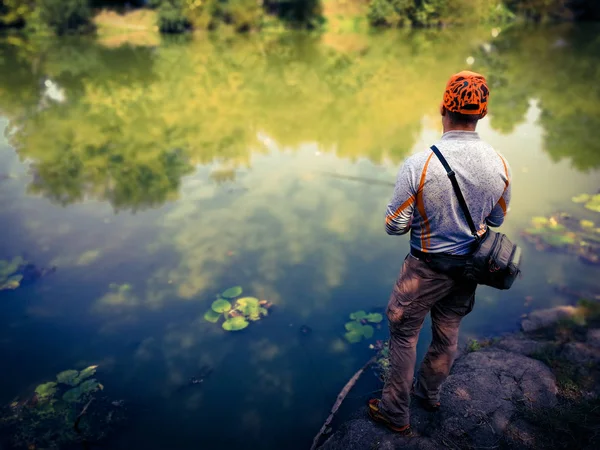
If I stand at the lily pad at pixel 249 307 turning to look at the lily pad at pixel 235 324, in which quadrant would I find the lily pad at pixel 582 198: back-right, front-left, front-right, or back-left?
back-left

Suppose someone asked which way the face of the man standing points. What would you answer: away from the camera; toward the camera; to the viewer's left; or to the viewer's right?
away from the camera

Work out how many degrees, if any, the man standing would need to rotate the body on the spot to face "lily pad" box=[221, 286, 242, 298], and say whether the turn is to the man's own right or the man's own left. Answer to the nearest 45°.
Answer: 0° — they already face it

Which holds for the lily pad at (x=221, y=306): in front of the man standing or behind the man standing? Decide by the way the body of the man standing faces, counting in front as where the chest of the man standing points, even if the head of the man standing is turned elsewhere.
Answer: in front

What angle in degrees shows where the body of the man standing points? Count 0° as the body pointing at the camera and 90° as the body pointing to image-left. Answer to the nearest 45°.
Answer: approximately 135°

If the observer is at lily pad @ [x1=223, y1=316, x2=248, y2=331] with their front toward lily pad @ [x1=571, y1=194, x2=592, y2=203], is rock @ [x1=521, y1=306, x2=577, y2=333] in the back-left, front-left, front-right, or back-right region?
front-right

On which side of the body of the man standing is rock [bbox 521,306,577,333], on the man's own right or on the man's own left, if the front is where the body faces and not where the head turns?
on the man's own right

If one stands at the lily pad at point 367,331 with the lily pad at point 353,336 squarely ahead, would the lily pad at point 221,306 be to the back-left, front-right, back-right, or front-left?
front-right
